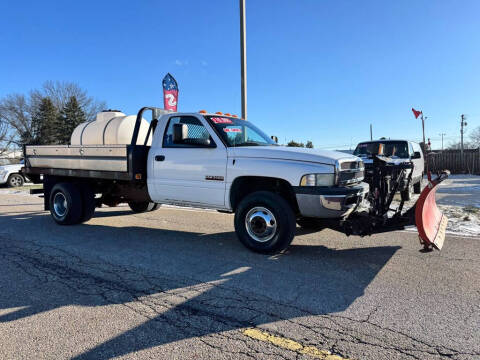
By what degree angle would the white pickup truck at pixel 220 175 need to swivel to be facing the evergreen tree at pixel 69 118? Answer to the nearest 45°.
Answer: approximately 135° to its left

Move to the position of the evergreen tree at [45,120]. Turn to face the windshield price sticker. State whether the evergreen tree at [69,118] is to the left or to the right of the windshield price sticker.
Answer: left

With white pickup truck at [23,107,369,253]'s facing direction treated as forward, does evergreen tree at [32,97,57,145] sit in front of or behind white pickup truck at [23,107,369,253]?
behind

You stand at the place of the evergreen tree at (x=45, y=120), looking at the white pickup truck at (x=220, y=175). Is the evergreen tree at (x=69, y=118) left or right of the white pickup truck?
left

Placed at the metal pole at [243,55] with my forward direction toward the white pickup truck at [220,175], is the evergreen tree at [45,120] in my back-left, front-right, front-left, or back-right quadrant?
back-right

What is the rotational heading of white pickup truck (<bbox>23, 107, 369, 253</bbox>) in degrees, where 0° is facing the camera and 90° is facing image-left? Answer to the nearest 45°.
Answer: approximately 315°

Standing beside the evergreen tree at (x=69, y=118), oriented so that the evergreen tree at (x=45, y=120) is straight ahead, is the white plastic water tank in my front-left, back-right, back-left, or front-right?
back-left

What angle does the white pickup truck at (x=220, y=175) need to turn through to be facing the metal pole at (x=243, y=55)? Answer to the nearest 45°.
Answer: approximately 135° to its left

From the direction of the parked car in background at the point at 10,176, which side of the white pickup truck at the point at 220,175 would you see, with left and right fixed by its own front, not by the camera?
back
